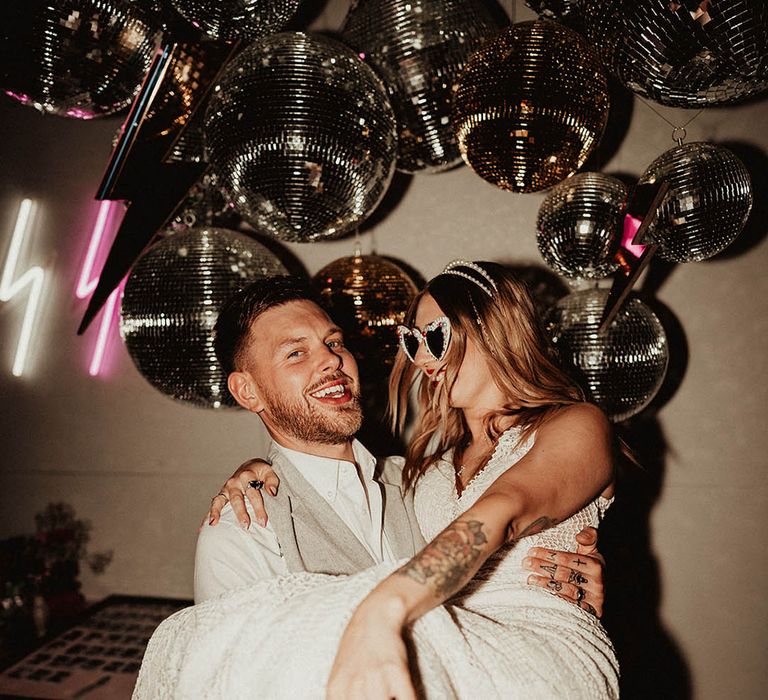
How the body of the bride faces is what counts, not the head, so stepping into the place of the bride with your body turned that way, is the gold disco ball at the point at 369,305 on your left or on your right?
on your right

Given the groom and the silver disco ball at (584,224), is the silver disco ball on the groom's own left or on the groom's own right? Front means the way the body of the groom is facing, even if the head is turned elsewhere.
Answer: on the groom's own left

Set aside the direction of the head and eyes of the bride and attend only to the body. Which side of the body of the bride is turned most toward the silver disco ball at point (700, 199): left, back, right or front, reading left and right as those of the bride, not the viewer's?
back

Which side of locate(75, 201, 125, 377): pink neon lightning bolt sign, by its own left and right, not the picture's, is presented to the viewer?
front

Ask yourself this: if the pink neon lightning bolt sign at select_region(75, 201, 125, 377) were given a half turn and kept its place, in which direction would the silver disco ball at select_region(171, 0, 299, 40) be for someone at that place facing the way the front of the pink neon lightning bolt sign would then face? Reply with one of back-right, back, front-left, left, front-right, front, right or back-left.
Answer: back

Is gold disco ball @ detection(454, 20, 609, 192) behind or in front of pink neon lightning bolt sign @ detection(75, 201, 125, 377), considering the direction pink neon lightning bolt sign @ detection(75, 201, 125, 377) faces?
in front

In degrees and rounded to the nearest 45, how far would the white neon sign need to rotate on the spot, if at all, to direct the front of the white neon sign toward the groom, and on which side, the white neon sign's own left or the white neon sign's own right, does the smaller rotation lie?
0° — it already faces them

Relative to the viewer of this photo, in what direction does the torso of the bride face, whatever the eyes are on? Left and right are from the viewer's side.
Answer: facing the viewer and to the left of the viewer

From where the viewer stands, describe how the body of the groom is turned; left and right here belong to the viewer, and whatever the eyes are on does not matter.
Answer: facing the viewer and to the right of the viewer

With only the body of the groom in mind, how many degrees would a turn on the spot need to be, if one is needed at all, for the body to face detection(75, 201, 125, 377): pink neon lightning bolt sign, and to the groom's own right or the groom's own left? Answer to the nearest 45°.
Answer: approximately 180°

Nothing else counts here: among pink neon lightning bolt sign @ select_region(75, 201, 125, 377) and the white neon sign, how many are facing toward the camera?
2

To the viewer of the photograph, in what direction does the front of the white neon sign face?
facing the viewer
